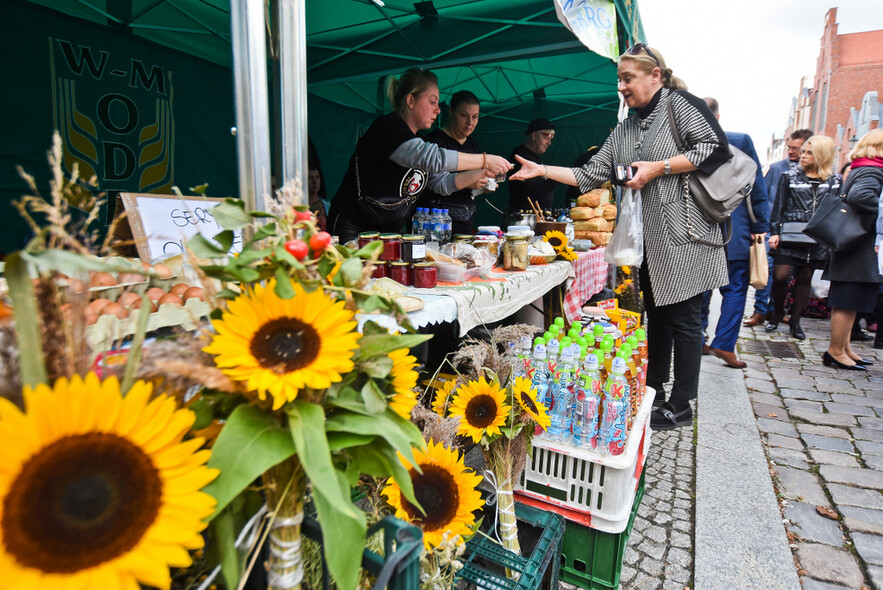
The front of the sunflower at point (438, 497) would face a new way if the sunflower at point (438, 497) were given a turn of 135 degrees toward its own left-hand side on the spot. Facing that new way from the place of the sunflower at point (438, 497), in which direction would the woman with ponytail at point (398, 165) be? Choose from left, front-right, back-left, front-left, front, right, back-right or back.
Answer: front-left

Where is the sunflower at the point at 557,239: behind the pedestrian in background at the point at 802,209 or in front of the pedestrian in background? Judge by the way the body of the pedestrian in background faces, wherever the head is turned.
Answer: in front

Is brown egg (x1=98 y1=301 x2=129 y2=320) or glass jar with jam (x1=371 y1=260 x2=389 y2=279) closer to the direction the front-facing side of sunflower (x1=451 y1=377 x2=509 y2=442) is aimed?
the brown egg

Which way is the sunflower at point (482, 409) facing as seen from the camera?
toward the camera

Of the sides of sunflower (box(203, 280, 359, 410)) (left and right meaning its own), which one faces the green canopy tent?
back

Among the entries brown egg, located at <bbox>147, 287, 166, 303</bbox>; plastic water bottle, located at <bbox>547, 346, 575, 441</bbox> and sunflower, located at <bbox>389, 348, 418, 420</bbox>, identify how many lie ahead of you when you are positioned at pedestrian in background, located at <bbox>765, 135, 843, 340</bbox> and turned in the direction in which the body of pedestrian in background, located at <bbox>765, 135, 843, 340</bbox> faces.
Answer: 3

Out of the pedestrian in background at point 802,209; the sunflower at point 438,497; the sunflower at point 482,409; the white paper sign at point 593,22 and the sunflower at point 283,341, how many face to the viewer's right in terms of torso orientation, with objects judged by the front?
0

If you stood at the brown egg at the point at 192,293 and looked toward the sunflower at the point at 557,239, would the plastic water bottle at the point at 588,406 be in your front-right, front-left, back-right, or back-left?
front-right

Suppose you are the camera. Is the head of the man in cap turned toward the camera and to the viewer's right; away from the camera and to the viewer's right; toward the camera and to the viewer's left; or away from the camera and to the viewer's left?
toward the camera and to the viewer's right

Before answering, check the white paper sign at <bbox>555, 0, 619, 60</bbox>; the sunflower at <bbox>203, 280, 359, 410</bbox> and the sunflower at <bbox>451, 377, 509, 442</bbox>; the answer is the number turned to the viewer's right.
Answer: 0

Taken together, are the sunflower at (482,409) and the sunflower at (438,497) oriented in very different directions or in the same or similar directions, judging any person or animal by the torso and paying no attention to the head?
same or similar directions

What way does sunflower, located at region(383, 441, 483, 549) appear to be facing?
toward the camera

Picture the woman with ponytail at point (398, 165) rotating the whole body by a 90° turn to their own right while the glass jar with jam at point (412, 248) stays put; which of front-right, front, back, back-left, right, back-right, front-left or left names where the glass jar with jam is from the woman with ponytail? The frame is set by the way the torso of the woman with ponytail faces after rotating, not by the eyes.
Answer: front

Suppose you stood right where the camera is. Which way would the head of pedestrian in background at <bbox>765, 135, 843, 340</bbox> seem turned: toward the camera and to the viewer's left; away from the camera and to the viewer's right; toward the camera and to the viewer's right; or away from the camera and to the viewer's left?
toward the camera and to the viewer's left

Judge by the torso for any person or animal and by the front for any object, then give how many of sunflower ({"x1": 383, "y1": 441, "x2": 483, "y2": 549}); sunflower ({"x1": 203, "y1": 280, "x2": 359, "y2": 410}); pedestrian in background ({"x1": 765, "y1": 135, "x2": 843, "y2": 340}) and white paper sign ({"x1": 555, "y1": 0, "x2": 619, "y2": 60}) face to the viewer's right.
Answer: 0
